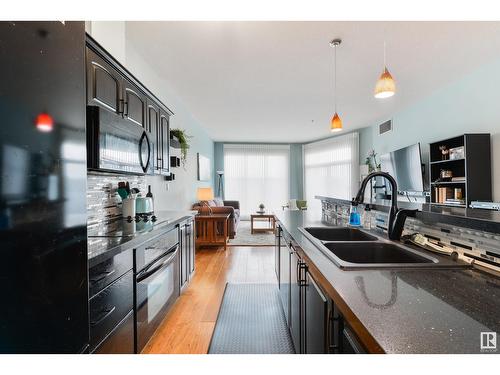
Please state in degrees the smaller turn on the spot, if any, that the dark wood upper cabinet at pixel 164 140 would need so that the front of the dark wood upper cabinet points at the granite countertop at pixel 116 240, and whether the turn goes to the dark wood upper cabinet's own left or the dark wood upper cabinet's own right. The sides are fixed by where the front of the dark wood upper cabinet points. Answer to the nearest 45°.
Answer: approximately 90° to the dark wood upper cabinet's own right

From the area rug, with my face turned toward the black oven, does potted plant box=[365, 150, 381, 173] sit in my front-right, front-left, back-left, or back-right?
back-left

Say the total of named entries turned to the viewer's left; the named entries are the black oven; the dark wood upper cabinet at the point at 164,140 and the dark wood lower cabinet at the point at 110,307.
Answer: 0

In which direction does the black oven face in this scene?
to the viewer's right

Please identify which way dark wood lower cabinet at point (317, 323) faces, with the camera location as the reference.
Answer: facing to the left of the viewer

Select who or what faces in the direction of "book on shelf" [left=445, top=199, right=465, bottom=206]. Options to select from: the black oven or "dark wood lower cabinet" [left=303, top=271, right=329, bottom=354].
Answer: the black oven

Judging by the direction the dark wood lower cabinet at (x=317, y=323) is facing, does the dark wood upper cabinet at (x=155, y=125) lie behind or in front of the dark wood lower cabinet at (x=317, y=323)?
in front

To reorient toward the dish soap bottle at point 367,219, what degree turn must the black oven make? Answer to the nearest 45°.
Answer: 0° — it already faces it

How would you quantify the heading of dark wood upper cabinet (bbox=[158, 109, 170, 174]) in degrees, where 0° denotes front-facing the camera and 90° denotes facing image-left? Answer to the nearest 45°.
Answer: approximately 270°

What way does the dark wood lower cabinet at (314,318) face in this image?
to the viewer's left

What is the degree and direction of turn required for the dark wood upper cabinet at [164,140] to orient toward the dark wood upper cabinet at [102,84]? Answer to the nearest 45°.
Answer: approximately 90° to its right

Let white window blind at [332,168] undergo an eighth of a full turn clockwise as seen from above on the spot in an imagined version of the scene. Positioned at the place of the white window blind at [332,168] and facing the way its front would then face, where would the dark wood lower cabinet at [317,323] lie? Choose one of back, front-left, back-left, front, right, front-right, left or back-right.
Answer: left

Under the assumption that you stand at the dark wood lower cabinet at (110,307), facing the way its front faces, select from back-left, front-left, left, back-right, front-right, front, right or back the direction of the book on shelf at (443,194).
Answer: front-left

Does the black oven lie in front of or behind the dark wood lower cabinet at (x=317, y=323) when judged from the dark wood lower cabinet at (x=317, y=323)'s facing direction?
in front
